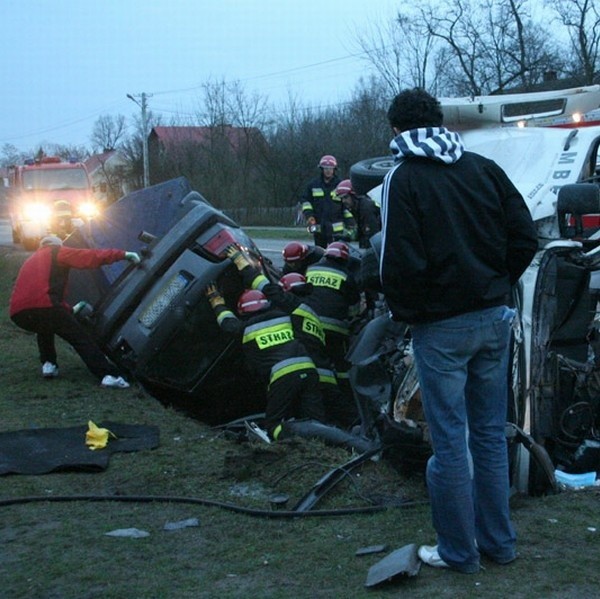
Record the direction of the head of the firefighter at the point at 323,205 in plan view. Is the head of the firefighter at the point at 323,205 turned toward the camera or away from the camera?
toward the camera

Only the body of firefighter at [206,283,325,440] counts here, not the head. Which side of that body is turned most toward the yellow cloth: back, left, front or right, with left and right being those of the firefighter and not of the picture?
left

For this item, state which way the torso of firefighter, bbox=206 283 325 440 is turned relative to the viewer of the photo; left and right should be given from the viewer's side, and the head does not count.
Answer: facing away from the viewer and to the left of the viewer

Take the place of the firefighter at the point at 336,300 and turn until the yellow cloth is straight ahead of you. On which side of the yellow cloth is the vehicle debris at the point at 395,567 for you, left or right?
left

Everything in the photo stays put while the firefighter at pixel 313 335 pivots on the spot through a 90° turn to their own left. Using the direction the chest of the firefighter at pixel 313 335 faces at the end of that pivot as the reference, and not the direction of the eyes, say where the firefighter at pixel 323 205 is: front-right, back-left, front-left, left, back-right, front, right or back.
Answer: back-right

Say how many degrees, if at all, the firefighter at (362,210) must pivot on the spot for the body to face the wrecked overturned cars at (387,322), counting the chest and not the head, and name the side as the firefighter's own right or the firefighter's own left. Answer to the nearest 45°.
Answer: approximately 45° to the firefighter's own left

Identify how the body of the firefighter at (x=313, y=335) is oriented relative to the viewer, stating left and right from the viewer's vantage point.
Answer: facing away from the viewer and to the left of the viewer

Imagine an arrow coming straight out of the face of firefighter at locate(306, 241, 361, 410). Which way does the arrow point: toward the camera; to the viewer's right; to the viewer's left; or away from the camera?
away from the camera

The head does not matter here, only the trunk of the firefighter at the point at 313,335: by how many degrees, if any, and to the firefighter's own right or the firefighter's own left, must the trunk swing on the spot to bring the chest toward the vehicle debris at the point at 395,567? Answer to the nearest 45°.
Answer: approximately 135° to the firefighter's own left

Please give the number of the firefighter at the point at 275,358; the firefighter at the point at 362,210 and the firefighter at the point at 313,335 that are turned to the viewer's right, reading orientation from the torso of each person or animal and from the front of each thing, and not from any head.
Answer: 0

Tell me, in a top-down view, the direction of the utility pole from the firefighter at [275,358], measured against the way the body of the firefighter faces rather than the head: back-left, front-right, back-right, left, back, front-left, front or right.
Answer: front-right

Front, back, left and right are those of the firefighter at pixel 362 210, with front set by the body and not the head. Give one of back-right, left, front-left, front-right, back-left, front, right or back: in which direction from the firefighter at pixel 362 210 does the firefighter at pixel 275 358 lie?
front-left

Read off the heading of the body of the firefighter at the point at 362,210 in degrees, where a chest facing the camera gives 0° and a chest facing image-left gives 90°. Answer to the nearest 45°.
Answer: approximately 45°

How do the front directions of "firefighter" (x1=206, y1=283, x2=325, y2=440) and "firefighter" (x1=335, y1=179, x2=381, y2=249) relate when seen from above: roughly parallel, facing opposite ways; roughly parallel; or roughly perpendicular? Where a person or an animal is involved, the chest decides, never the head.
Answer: roughly perpendicular

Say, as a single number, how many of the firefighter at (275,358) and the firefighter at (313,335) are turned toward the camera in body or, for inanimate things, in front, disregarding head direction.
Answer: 0

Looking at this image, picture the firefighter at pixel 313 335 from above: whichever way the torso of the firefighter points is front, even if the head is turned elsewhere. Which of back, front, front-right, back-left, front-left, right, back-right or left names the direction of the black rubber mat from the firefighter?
left

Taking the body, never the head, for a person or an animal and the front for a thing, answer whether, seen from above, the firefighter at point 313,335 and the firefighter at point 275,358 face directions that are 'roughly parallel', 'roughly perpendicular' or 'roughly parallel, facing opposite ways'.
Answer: roughly parallel

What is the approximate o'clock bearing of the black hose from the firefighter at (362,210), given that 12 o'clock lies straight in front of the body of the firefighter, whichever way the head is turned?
The black hose is roughly at 11 o'clock from the firefighter.
